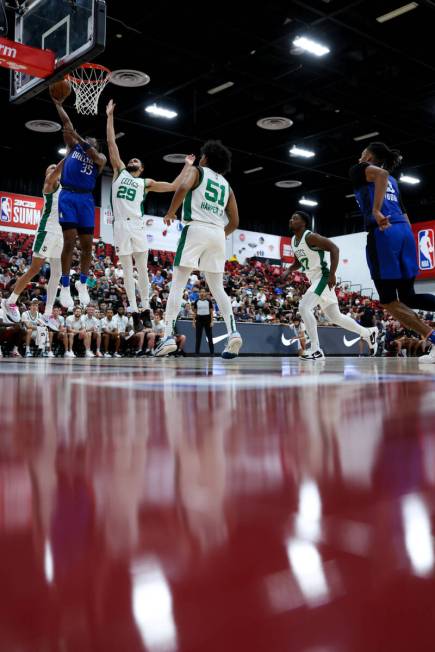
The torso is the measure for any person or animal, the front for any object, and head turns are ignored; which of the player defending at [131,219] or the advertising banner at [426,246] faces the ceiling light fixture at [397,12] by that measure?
the advertising banner

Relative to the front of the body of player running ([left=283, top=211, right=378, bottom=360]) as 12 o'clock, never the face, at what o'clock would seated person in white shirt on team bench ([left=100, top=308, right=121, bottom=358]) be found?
The seated person in white shirt on team bench is roughly at 3 o'clock from the player running.

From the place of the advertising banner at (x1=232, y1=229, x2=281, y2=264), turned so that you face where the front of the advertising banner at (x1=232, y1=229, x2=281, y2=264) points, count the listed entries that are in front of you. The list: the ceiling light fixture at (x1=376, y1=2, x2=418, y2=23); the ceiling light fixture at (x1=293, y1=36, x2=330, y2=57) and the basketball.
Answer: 3

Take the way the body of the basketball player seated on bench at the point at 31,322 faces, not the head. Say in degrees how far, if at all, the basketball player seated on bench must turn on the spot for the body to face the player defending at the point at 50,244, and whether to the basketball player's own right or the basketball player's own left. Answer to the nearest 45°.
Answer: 0° — they already face them

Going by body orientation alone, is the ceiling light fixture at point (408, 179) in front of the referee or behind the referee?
behind

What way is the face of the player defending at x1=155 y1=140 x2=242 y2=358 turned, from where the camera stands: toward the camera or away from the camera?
away from the camera

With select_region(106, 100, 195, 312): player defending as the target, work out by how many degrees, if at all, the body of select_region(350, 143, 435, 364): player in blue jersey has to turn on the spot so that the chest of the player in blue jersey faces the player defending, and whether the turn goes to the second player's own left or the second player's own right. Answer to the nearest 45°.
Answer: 0° — they already face them

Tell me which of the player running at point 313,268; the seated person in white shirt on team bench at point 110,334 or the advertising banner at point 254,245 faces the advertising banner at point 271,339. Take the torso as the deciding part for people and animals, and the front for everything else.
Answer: the advertising banner at point 254,245

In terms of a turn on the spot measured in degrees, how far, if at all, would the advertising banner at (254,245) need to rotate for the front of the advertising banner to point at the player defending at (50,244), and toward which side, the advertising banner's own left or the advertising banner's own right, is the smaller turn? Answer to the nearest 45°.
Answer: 0° — it already faces them
